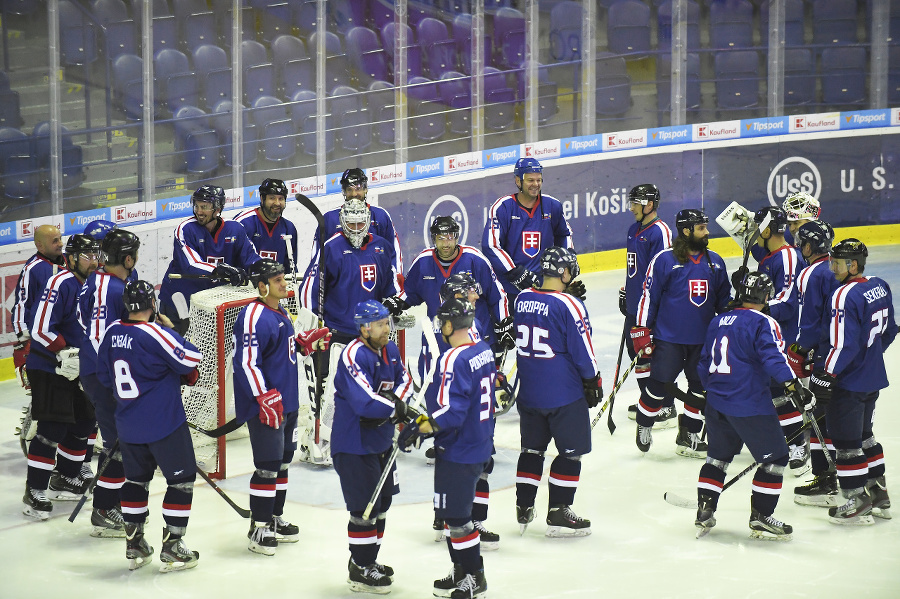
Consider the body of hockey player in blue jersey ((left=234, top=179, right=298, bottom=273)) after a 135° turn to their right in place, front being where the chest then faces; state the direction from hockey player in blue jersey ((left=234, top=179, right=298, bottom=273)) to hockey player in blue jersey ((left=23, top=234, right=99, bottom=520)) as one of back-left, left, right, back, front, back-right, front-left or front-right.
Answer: left

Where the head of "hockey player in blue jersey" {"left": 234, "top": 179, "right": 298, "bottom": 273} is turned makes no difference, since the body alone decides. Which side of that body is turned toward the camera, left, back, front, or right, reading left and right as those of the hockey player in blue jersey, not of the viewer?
front

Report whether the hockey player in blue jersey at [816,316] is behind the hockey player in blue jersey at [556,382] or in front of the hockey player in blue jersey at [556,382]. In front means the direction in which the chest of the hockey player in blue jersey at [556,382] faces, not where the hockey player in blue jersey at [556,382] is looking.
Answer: in front

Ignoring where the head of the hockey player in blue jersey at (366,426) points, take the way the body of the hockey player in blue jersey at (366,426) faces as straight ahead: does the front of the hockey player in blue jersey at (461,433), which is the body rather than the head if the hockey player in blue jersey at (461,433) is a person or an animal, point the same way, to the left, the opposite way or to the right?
the opposite way

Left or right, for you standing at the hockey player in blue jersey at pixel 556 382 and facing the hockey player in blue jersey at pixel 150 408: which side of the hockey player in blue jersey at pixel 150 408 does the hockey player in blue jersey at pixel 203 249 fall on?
right

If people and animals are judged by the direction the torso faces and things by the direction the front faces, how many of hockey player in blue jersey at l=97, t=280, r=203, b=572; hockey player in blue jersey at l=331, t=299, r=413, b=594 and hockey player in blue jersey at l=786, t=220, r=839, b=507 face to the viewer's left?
1

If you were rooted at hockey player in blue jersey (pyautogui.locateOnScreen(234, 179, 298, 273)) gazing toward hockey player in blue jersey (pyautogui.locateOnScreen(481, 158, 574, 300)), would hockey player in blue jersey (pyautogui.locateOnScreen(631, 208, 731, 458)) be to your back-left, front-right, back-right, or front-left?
front-right

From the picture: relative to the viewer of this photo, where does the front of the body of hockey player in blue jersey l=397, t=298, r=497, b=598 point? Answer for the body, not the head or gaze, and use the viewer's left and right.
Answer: facing away from the viewer and to the left of the viewer

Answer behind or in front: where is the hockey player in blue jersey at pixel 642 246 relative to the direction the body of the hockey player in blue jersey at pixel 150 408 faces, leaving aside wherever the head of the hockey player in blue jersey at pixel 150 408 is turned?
in front

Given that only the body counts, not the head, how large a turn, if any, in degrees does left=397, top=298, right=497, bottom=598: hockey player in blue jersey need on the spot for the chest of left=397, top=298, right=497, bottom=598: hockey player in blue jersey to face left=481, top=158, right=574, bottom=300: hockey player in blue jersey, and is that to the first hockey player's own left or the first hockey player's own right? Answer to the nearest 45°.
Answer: approximately 45° to the first hockey player's own right

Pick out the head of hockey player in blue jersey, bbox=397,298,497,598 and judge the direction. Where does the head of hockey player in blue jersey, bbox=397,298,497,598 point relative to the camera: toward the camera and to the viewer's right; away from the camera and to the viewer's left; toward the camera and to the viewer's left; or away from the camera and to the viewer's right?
away from the camera and to the viewer's left

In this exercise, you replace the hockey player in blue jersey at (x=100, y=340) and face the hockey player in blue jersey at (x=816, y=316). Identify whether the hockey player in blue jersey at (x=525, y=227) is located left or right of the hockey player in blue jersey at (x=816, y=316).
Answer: left

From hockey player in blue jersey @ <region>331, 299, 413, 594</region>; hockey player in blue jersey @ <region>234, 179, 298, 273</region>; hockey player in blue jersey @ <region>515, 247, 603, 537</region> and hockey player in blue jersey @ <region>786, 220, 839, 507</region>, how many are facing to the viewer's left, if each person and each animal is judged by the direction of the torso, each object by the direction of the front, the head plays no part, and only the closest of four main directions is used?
1

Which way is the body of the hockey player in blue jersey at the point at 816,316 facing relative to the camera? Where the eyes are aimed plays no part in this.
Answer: to the viewer's left

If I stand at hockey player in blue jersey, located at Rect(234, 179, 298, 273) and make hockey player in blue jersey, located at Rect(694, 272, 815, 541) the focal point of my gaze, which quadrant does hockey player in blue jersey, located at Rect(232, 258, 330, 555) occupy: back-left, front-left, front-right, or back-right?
front-right

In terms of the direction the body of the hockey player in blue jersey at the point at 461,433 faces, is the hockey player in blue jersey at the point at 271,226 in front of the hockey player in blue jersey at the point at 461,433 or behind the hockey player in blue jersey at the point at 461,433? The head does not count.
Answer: in front
